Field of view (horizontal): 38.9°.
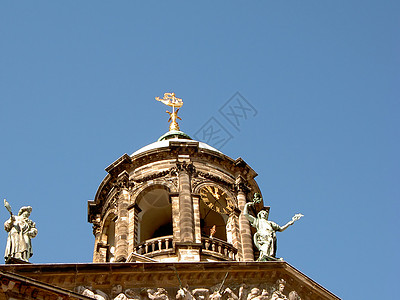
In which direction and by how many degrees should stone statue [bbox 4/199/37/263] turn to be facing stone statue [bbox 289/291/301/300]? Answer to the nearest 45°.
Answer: approximately 90° to its left

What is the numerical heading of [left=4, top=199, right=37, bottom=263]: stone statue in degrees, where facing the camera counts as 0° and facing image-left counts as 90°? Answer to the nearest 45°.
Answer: approximately 0°
